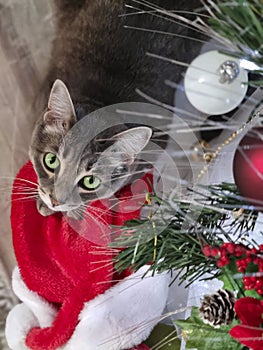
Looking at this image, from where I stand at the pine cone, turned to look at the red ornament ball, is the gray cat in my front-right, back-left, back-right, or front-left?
front-left

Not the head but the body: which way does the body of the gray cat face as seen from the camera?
toward the camera
